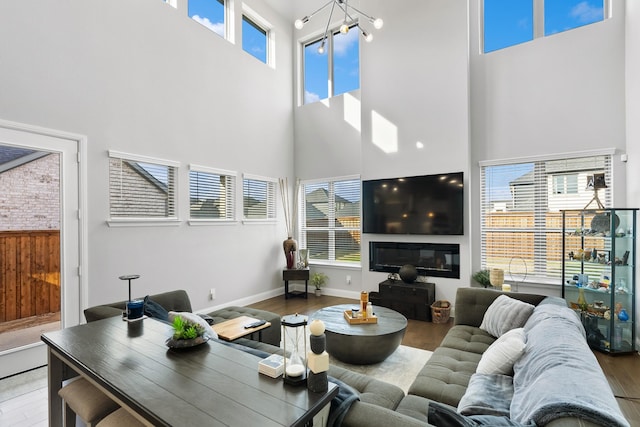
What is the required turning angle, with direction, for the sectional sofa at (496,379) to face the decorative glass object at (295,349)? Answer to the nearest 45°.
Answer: approximately 45° to its left

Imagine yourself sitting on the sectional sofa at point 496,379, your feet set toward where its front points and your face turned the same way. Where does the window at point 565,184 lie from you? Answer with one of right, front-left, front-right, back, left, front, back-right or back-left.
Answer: back-right

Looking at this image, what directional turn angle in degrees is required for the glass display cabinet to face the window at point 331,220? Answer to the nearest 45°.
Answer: approximately 45° to its right

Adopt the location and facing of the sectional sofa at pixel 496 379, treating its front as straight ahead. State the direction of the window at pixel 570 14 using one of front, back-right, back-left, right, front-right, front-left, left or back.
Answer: back-right

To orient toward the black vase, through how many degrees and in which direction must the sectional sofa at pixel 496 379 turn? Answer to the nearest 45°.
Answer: approximately 90° to its right

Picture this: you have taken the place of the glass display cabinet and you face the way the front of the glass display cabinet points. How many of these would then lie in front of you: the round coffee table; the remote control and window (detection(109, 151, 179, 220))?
3

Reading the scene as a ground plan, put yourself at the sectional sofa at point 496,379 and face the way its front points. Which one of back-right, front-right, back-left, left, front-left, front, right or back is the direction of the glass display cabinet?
back-right

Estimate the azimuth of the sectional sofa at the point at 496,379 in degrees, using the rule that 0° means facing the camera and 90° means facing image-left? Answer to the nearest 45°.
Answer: approximately 90°

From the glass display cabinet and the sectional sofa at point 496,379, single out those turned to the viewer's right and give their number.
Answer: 0

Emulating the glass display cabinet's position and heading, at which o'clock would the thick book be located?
The thick book is roughly at 11 o'clock from the glass display cabinet.
